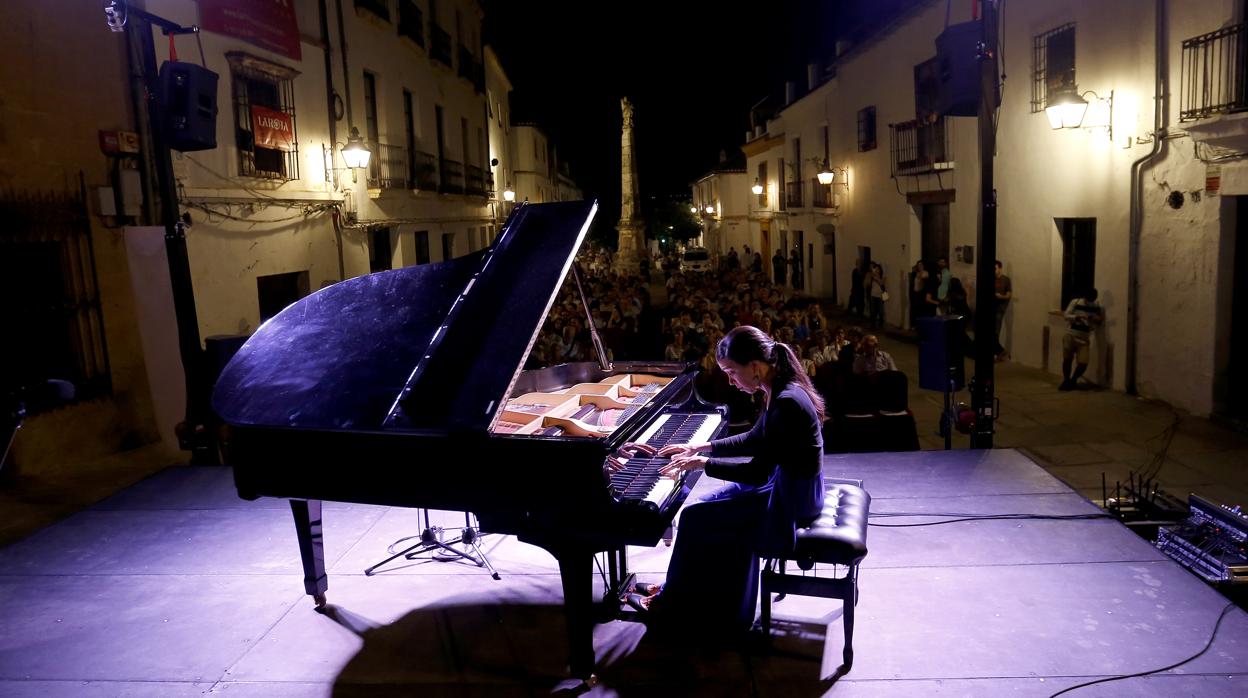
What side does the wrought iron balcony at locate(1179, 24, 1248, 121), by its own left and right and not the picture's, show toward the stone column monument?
right

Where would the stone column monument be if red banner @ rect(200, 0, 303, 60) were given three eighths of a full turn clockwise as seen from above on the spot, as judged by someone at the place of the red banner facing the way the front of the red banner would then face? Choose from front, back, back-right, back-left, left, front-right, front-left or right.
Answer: back-right

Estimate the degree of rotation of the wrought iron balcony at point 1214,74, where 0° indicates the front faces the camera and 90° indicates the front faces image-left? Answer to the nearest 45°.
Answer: approximately 45°

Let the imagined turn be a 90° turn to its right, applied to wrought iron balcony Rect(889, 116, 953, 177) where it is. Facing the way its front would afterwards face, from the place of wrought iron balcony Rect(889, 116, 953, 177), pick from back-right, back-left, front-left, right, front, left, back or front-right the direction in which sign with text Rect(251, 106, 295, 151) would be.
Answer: left

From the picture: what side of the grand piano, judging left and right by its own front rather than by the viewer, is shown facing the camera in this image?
right

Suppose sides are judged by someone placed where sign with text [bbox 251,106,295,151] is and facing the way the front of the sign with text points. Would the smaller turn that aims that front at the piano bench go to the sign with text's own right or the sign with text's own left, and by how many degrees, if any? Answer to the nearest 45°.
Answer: approximately 45° to the sign with text's own right

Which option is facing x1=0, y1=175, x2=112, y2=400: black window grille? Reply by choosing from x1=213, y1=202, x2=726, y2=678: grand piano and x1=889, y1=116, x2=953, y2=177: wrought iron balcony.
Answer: the wrought iron balcony

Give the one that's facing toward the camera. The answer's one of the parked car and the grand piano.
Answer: the parked car

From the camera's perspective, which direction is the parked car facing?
toward the camera

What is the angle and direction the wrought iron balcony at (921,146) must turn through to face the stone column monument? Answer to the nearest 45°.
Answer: approximately 90° to its right

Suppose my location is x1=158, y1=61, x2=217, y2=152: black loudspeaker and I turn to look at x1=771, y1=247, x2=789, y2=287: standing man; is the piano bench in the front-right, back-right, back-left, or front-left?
back-right

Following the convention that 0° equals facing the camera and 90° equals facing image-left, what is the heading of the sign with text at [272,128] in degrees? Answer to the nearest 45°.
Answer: approximately 315°

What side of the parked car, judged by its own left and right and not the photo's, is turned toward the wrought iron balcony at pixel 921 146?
front

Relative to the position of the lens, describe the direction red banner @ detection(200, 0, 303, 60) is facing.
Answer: facing the viewer and to the right of the viewer

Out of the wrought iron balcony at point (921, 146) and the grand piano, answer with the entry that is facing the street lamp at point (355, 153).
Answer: the wrought iron balcony

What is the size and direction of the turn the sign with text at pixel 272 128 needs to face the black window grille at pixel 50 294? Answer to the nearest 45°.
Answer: approximately 90° to its right

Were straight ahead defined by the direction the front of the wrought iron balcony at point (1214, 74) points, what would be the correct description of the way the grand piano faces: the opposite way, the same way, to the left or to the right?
the opposite way

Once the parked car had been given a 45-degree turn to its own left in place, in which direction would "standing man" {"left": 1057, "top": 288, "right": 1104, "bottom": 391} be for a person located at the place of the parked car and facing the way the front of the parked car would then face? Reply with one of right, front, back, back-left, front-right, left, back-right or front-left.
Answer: front-right

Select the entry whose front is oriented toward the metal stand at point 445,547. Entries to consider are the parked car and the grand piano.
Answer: the parked car

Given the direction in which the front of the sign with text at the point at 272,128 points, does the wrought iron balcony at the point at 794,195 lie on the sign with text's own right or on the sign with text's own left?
on the sign with text's own left

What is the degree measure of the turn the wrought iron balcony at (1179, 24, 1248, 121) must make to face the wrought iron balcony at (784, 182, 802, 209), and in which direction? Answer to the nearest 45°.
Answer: approximately 90° to its right

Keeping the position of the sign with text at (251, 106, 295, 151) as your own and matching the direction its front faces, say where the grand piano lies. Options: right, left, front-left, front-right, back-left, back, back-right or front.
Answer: front-right
